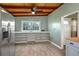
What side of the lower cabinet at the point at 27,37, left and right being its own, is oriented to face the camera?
front

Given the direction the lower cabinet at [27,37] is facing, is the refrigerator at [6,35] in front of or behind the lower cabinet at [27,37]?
in front
